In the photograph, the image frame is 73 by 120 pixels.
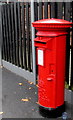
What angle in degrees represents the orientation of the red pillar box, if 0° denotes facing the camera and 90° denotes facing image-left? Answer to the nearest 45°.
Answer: approximately 45°
